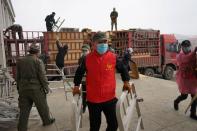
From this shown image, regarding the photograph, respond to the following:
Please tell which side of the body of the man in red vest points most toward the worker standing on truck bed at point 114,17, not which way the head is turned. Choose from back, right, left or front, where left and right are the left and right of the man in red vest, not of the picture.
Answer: back

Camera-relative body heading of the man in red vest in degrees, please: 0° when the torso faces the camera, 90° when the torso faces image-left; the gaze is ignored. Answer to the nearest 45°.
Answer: approximately 0°

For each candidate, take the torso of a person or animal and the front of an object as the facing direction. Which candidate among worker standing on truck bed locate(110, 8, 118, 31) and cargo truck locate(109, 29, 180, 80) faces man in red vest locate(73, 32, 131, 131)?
the worker standing on truck bed

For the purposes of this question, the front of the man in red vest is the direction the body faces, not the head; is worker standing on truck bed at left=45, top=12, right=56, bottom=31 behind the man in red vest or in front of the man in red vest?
behind

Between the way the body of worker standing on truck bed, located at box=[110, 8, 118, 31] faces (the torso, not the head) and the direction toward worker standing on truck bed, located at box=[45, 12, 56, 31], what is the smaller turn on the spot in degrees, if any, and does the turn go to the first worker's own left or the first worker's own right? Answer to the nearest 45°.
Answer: approximately 45° to the first worker's own right

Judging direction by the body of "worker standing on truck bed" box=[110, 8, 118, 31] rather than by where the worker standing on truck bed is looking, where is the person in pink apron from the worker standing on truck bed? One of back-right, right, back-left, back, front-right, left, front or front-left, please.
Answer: front

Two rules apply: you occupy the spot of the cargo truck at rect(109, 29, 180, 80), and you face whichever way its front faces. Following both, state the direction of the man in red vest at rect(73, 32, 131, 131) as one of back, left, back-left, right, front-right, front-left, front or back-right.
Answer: right

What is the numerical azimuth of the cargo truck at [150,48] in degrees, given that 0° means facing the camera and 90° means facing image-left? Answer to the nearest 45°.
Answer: approximately 270°

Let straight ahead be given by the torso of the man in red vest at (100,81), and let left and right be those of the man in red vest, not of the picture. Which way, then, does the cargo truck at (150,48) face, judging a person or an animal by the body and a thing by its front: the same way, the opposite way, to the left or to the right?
to the left
